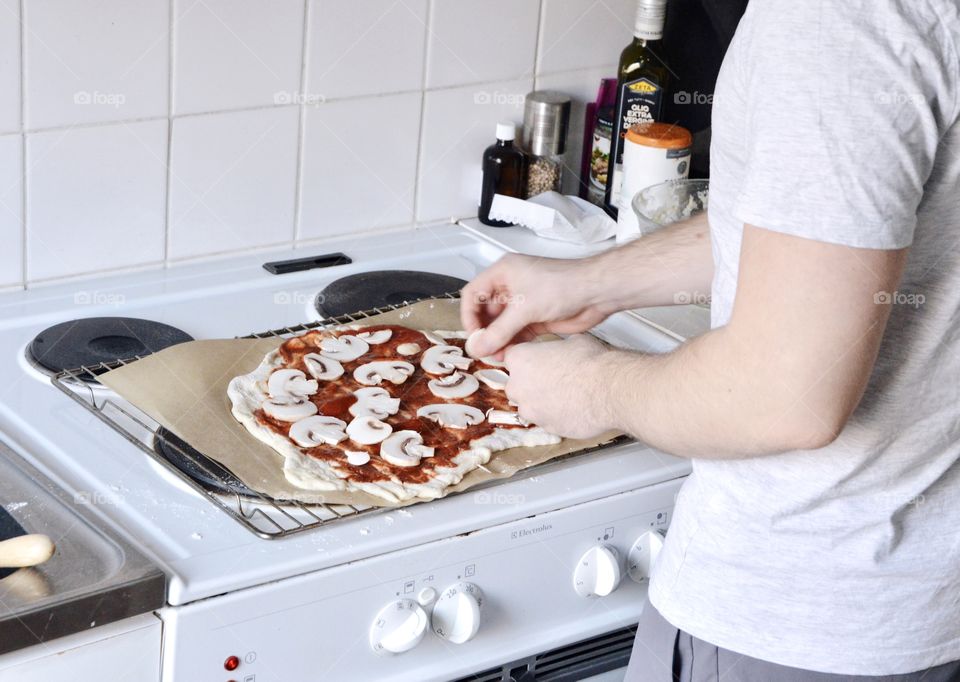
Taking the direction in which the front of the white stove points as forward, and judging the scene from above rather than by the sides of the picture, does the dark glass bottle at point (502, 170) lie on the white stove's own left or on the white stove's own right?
on the white stove's own left

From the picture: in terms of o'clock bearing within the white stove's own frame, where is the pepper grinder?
The pepper grinder is roughly at 8 o'clock from the white stove.

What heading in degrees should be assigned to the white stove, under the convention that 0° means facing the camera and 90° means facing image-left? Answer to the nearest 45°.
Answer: approximately 315°

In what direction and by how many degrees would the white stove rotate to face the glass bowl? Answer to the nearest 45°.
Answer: approximately 90° to its left
